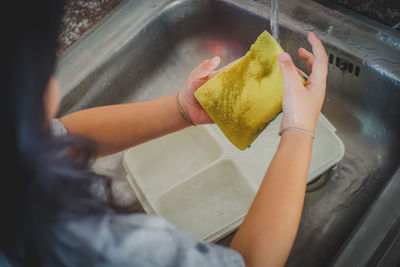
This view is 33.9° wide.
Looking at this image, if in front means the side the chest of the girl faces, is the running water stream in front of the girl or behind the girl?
in front

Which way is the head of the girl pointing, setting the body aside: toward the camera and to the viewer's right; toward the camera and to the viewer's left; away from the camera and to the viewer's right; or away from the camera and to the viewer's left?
away from the camera and to the viewer's right

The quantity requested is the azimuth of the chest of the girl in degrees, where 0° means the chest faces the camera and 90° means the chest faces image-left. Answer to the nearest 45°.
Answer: approximately 225°

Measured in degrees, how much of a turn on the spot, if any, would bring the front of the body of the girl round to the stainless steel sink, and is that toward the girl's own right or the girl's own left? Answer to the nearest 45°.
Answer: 0° — they already face it
